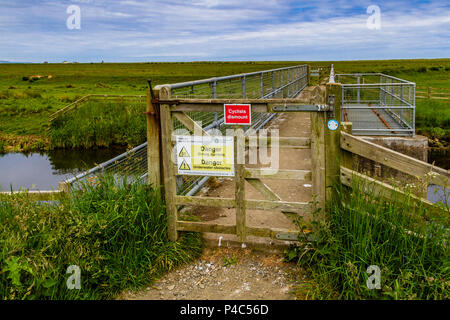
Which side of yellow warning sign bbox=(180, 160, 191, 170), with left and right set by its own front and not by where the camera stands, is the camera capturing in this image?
front

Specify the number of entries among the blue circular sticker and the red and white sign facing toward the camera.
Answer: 2

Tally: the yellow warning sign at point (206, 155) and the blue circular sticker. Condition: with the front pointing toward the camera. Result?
2

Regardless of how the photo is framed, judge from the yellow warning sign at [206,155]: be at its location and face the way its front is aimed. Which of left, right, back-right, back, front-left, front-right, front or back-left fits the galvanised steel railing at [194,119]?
back

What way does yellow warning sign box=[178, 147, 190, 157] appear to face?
toward the camera

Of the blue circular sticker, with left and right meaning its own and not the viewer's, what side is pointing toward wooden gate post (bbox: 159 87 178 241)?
right

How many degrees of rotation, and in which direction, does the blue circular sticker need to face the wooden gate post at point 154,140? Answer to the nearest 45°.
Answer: approximately 90° to its right

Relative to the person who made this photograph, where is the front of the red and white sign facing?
facing the viewer

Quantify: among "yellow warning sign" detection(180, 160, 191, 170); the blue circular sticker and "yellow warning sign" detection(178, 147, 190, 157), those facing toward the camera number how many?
3

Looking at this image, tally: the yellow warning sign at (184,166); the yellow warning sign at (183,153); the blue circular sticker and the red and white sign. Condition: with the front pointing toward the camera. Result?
4

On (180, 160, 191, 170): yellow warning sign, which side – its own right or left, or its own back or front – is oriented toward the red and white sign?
left

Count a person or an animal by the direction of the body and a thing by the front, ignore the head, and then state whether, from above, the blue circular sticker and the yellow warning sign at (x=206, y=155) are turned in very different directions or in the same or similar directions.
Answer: same or similar directions
